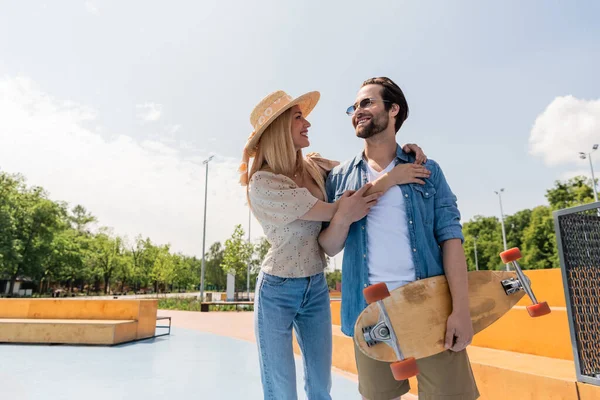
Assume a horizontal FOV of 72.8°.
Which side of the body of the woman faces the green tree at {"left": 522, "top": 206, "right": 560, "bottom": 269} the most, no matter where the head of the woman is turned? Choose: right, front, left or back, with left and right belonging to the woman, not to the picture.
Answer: left

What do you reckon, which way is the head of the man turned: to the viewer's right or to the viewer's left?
to the viewer's left

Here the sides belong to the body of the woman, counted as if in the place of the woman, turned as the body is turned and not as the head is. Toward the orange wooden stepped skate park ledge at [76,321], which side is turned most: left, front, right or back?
back

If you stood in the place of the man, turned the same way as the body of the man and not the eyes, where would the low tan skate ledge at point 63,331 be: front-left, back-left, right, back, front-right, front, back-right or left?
back-right

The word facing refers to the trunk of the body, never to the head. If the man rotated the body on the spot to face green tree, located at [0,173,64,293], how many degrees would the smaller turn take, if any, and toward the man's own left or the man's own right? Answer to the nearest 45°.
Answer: approximately 135° to the man's own right

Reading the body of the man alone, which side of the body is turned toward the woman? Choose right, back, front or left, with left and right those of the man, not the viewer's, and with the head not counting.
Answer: right

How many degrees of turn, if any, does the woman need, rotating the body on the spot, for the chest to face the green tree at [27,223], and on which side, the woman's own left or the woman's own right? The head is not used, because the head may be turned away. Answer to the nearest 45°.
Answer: approximately 180°

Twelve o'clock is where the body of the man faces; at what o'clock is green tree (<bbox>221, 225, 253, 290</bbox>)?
The green tree is roughly at 5 o'clock from the man.

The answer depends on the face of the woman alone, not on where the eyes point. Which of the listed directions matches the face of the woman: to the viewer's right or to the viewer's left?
to the viewer's right

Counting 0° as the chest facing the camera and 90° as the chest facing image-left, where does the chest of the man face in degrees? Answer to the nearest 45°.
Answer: approximately 0°

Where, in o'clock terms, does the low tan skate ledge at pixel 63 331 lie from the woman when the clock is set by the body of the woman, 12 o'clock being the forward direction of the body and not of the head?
The low tan skate ledge is roughly at 6 o'clock from the woman.

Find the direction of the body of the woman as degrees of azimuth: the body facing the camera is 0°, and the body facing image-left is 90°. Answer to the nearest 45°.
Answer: approximately 315°
